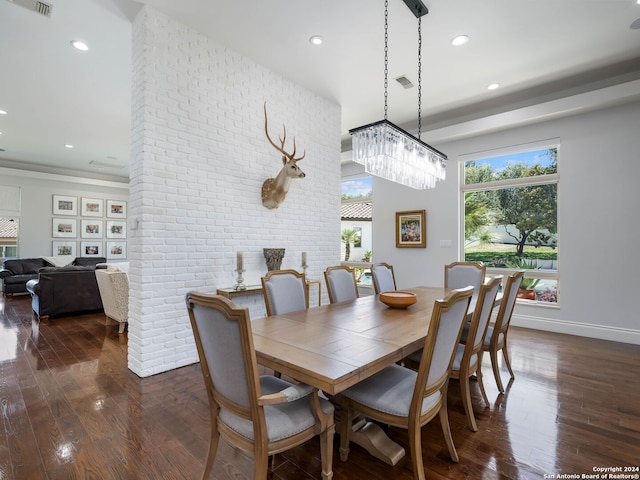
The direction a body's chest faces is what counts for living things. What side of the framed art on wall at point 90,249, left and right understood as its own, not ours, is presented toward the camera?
front

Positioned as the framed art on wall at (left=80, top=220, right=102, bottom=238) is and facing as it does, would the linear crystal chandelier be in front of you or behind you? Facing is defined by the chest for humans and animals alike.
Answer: in front

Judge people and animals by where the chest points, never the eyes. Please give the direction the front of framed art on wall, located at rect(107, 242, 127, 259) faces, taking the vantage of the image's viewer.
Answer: facing the viewer

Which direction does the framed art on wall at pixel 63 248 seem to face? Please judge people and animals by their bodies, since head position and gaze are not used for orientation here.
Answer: toward the camera

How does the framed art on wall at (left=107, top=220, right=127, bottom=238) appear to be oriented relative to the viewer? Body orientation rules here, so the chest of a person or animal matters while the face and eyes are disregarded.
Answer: toward the camera

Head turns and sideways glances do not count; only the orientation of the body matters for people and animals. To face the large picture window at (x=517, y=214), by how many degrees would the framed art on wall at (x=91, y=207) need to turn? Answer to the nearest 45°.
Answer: approximately 45° to its left

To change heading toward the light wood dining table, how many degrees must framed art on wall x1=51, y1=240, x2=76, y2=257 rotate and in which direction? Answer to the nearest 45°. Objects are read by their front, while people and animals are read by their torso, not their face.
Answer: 0° — it already faces it

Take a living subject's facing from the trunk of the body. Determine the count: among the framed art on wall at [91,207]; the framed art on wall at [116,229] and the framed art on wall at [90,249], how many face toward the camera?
3

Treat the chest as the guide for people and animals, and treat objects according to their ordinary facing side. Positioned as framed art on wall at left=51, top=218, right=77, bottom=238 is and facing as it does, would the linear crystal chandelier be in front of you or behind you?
in front

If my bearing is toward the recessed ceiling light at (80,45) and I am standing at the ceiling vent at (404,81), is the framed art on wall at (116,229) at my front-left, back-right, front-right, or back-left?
front-right

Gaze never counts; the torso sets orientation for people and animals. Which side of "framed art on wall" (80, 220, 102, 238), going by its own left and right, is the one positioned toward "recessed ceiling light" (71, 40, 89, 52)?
front

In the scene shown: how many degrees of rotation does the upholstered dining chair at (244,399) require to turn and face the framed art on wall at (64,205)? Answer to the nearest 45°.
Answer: approximately 90° to its left

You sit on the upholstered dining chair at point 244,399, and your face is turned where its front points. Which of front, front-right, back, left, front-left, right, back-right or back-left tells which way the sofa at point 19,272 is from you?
left

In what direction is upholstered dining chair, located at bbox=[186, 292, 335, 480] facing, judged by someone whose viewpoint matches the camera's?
facing away from the viewer and to the right of the viewer

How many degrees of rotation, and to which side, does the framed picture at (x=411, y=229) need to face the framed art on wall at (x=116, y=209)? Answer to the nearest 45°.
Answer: approximately 45° to its right
